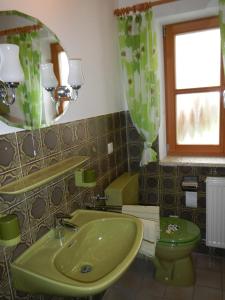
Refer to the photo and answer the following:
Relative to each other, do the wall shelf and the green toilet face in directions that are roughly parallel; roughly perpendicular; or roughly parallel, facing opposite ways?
roughly parallel

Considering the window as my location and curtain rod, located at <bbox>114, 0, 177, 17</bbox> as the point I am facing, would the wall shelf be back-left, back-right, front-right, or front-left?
front-left

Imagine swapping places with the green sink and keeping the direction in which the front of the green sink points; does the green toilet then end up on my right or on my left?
on my left

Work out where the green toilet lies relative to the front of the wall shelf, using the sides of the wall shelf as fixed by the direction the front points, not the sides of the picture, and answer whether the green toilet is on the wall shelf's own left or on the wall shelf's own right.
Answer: on the wall shelf's own left

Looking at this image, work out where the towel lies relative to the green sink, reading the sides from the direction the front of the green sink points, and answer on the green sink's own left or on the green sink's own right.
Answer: on the green sink's own left

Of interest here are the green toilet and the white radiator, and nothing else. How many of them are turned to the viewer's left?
0

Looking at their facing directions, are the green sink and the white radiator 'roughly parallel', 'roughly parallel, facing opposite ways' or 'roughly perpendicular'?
roughly perpendicular

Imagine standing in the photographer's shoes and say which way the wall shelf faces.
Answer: facing the viewer and to the right of the viewer

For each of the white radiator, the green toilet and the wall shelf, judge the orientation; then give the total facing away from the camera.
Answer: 0

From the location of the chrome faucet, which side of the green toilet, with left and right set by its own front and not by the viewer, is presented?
right

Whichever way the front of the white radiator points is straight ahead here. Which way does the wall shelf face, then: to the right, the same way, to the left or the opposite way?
to the left

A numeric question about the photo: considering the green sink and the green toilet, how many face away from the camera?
0

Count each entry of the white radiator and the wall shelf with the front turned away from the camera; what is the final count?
0

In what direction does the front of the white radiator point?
toward the camera

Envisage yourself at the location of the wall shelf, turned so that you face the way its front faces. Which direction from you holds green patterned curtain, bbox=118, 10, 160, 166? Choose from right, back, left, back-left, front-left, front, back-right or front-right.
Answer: left

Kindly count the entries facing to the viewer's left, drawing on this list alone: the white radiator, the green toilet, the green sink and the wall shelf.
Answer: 0
